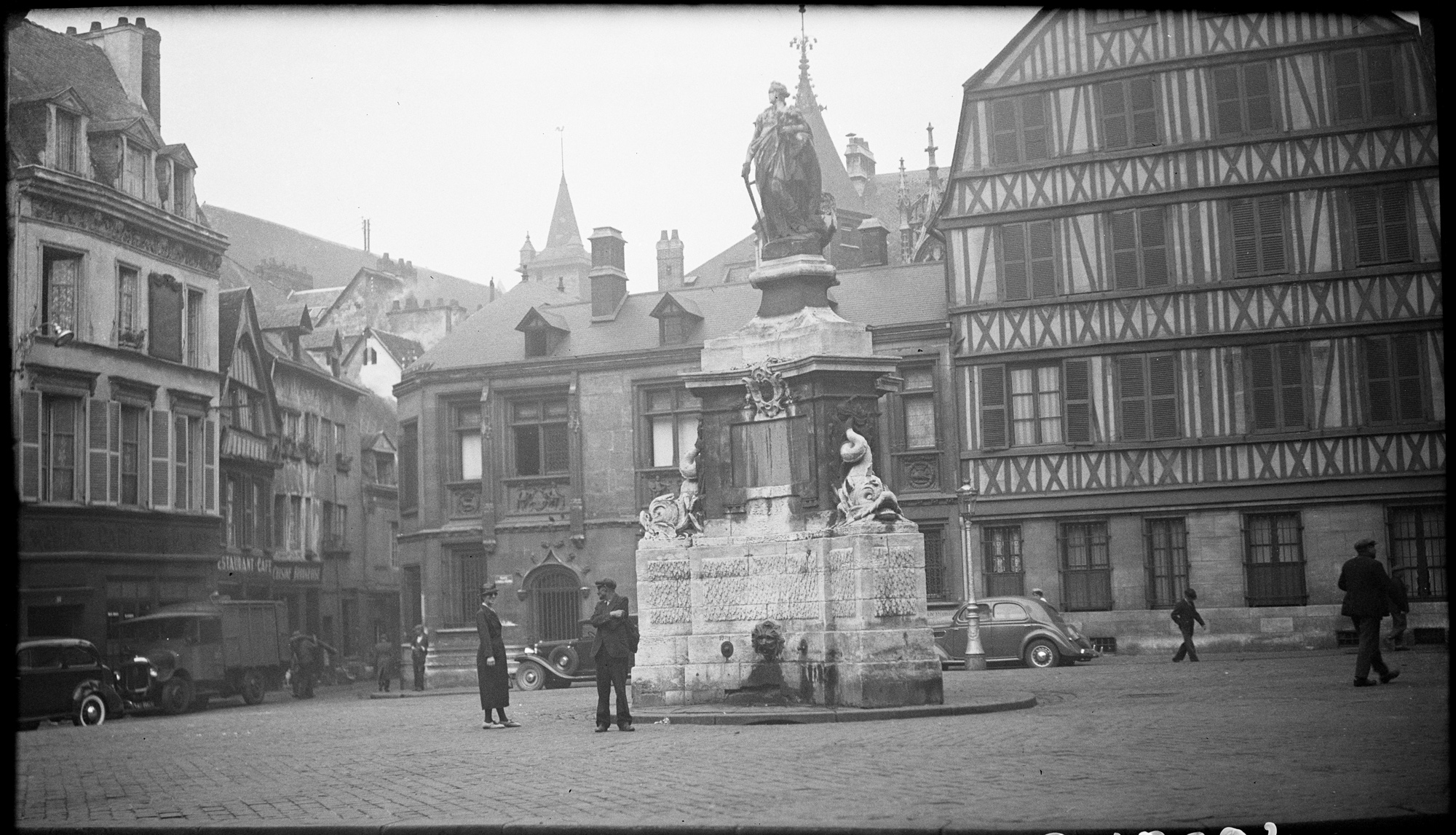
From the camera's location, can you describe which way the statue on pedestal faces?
facing the viewer

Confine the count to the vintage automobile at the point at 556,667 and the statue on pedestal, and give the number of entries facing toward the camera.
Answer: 1

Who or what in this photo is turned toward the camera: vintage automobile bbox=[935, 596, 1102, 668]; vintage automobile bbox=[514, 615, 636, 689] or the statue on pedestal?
the statue on pedestal

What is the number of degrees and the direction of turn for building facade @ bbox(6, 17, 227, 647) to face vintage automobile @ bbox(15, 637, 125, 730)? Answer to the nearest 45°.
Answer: approximately 45° to its right

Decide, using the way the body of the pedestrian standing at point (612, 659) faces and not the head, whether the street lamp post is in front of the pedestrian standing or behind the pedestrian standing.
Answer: behind

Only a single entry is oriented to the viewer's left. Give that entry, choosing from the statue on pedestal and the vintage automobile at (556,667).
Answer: the vintage automobile

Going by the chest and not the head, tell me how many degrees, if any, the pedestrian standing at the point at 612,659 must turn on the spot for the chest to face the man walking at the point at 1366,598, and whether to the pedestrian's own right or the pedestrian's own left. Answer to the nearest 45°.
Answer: approximately 135° to the pedestrian's own left

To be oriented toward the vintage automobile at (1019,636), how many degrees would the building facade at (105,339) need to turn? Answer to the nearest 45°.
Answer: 0° — it already faces it

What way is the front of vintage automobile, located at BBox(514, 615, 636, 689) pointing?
to the viewer's left

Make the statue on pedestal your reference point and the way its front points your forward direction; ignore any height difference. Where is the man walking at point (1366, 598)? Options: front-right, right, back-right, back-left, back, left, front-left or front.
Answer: left
